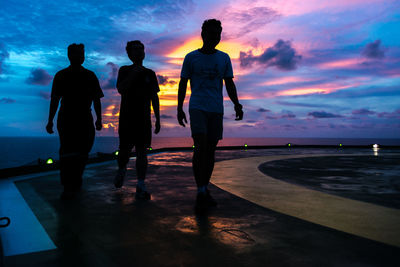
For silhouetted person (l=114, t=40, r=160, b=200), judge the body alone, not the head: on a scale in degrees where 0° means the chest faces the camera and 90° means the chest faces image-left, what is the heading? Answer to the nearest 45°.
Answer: approximately 0°

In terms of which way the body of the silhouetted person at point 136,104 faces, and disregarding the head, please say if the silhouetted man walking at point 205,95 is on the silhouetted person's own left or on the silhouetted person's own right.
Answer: on the silhouetted person's own left

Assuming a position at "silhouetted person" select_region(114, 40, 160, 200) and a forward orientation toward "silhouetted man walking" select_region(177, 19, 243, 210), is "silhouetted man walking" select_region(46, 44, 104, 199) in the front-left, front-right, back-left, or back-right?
back-right

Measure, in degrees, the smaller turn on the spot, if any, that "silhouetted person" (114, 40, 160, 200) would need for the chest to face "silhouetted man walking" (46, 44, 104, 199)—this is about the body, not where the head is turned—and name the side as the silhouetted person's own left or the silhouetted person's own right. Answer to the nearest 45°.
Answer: approximately 90° to the silhouetted person's own right

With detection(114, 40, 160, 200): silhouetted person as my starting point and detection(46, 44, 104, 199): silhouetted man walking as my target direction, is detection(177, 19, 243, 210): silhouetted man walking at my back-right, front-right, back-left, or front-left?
back-left
